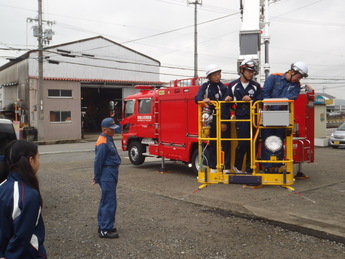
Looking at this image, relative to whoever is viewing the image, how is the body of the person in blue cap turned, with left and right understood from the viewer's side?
facing to the right of the viewer

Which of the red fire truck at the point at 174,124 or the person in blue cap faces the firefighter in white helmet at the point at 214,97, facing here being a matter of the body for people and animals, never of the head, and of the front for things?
the person in blue cap

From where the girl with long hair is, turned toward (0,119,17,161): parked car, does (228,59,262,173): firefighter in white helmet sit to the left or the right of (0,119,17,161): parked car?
right

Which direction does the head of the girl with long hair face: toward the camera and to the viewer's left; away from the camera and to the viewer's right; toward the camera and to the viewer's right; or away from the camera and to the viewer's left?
away from the camera and to the viewer's right

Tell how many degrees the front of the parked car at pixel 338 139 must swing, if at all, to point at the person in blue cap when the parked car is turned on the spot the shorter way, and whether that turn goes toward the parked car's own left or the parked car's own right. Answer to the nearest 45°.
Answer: approximately 45° to the parked car's own left

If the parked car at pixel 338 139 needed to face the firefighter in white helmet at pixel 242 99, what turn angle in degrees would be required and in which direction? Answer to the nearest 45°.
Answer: approximately 45° to its left

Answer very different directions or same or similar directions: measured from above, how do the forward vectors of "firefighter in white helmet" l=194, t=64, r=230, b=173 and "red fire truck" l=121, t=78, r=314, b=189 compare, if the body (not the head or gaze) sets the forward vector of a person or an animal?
very different directions

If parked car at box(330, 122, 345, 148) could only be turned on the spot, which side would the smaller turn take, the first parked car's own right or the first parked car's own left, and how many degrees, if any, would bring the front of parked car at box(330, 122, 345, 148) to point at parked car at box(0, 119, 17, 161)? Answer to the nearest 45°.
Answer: approximately 45° to the first parked car's own left

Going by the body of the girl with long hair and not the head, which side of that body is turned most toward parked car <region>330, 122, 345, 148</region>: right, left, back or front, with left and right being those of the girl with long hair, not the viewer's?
front

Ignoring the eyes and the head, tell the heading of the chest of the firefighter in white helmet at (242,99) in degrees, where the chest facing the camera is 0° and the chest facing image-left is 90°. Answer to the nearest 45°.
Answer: approximately 0°

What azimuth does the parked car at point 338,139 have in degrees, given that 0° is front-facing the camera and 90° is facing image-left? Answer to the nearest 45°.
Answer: approximately 45°

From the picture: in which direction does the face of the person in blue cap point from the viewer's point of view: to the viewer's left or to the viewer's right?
to the viewer's right
